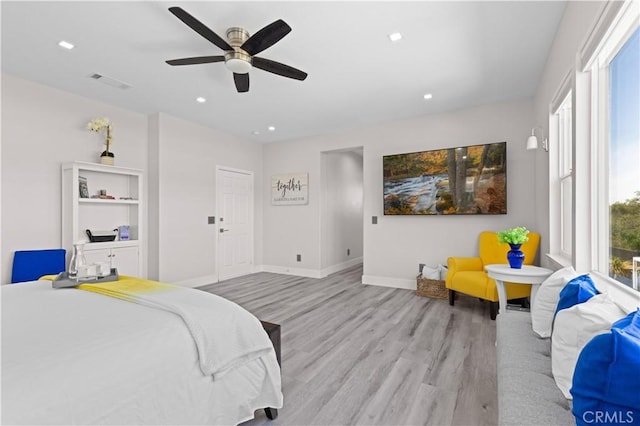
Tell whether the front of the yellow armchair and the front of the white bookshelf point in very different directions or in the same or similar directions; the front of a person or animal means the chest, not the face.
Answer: very different directions

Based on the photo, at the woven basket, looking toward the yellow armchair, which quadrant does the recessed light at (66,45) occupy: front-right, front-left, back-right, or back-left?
back-right

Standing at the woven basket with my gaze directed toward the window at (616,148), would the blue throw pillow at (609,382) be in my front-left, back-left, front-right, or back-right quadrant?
front-right

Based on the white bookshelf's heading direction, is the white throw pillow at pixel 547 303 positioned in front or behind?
in front

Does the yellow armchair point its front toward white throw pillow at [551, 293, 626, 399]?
no

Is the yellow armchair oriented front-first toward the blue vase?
no

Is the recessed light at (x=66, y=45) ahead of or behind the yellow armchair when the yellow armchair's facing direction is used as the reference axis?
ahead

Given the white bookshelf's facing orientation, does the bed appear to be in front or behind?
in front

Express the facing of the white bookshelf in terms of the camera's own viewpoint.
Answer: facing the viewer and to the right of the viewer

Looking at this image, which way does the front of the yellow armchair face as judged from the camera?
facing the viewer and to the left of the viewer

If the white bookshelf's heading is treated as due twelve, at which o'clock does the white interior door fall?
The white interior door is roughly at 10 o'clock from the white bookshelf.

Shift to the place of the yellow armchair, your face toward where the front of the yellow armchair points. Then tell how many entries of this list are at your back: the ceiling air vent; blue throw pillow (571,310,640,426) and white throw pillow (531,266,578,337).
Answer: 0

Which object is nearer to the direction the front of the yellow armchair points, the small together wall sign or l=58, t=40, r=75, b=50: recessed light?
the recessed light

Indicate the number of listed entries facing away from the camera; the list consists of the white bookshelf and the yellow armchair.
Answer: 0

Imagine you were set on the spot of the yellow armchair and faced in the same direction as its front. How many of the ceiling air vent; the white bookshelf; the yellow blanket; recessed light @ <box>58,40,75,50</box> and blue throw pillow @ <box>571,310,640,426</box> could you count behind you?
0
